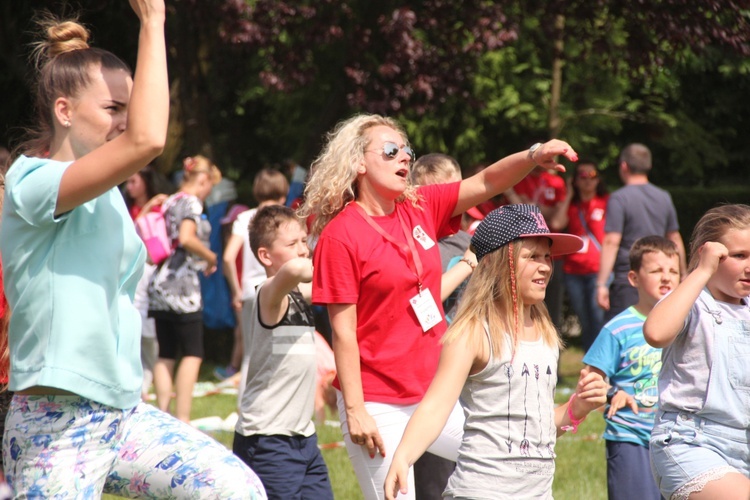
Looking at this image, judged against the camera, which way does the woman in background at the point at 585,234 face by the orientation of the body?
toward the camera

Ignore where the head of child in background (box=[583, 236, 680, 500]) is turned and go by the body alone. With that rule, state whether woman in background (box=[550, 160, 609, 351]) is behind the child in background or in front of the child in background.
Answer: behind

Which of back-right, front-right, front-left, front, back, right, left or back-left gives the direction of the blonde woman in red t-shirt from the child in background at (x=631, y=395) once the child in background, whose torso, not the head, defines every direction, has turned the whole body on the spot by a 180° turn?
left

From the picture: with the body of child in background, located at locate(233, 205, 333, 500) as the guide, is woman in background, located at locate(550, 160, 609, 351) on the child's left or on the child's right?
on the child's left
